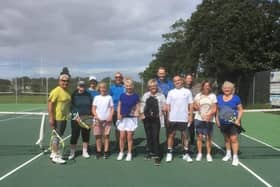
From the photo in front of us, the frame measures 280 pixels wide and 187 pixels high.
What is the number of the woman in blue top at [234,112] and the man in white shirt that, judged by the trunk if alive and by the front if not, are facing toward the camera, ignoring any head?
2

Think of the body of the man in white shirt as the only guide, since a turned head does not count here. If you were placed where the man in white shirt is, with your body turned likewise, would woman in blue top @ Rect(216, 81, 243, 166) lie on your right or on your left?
on your left

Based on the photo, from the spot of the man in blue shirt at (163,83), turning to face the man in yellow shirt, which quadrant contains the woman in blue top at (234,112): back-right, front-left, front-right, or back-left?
back-left

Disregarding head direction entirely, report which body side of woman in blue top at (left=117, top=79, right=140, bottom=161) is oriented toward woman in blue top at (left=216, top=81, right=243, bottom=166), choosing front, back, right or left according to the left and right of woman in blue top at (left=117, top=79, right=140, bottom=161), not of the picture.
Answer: left

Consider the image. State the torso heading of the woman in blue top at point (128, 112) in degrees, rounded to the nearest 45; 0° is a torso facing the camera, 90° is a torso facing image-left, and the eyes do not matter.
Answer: approximately 0°

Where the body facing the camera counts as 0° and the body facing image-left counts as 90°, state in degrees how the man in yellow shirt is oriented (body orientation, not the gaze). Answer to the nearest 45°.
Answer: approximately 315°

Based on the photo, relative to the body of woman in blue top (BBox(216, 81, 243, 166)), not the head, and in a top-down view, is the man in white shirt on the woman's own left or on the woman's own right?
on the woman's own right
